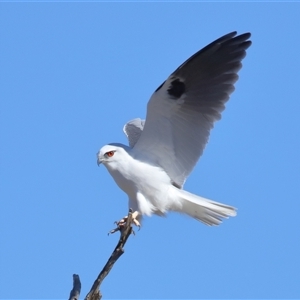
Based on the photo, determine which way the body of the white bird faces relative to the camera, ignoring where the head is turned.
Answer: to the viewer's left
